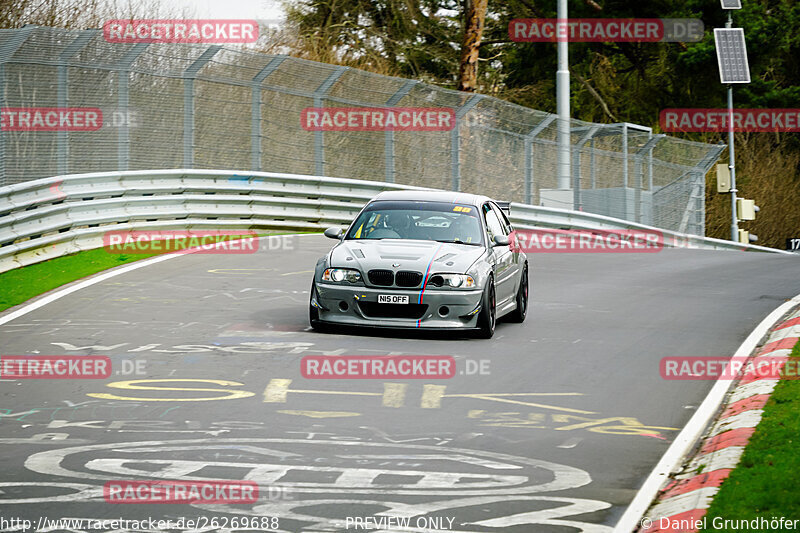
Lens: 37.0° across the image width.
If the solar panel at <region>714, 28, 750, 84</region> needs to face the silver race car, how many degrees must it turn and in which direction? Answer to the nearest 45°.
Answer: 0° — it already faces it

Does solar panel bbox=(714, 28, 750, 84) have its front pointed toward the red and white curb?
yes

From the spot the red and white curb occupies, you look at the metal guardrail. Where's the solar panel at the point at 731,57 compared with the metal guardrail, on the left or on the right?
right

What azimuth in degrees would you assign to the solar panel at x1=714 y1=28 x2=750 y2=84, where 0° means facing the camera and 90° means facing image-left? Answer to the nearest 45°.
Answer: approximately 0°
